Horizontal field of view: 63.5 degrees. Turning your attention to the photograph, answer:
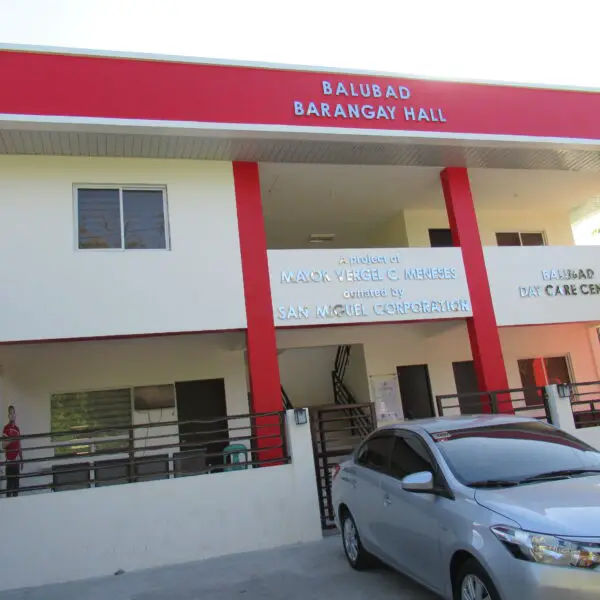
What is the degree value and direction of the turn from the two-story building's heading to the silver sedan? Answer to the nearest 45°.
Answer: approximately 45° to its left

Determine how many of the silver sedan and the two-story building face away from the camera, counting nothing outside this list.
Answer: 0

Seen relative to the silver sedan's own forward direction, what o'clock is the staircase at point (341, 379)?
The staircase is roughly at 7 o'clock from the silver sedan.

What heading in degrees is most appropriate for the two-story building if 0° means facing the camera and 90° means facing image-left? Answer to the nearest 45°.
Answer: approximately 0°

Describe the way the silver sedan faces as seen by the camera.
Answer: facing the viewer and to the right of the viewer
